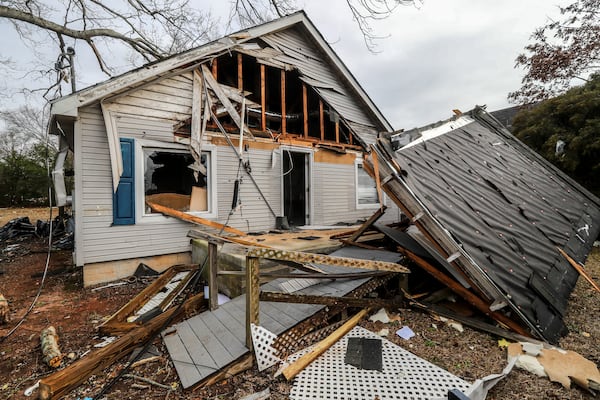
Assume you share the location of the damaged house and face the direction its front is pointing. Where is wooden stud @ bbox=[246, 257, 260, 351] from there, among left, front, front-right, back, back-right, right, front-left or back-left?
front-right

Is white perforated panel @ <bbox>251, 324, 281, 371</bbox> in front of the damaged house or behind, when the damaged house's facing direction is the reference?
in front

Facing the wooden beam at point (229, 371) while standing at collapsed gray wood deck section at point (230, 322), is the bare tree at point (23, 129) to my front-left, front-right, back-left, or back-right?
back-right

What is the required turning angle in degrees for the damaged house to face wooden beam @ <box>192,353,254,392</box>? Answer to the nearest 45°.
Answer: approximately 45° to its right

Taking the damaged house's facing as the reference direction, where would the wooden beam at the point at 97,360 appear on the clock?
The wooden beam is roughly at 2 o'clock from the damaged house.

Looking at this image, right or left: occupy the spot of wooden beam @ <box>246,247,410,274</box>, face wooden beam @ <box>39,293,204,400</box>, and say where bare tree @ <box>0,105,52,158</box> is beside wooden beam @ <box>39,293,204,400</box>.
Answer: right

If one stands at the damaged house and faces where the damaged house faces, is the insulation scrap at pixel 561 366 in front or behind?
in front

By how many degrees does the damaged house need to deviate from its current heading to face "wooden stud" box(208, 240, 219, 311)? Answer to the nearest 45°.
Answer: approximately 45° to its right

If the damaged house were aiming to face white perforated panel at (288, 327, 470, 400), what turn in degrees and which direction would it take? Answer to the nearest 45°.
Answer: approximately 45° to its right

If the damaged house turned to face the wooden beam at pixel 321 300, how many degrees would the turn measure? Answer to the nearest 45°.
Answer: approximately 45° to its right

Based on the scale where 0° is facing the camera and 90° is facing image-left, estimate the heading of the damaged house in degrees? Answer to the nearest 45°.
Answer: approximately 315°
